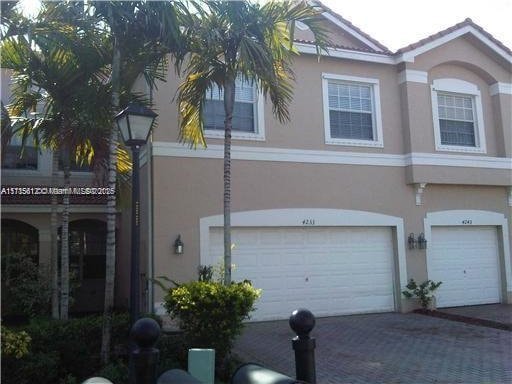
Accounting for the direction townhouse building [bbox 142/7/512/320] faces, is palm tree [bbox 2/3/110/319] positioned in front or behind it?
in front

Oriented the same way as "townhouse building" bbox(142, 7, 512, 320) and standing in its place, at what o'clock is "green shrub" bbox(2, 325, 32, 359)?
The green shrub is roughly at 1 o'clock from the townhouse building.

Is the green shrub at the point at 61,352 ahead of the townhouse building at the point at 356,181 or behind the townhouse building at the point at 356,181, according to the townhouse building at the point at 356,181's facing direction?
ahead

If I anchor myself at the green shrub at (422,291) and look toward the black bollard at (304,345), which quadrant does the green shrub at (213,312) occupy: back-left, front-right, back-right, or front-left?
front-right

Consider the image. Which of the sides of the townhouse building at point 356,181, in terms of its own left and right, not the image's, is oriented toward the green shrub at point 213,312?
front

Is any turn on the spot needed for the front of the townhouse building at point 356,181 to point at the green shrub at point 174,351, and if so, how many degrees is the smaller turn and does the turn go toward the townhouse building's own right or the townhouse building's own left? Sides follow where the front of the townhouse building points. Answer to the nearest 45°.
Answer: approximately 45° to the townhouse building's own right

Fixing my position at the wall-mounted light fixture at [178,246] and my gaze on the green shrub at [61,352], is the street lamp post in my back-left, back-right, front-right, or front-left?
front-left

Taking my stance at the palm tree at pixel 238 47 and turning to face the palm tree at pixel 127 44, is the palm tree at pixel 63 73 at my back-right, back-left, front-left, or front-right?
front-right

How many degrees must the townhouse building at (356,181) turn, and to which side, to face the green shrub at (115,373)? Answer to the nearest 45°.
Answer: approximately 45° to its right

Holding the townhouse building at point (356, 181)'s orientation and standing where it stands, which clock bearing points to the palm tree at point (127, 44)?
The palm tree is roughly at 1 o'clock from the townhouse building.

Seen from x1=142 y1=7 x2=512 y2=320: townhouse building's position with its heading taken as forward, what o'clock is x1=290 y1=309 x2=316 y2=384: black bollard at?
The black bollard is roughly at 12 o'clock from the townhouse building.

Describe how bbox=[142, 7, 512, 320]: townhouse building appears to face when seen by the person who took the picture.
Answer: facing the viewer

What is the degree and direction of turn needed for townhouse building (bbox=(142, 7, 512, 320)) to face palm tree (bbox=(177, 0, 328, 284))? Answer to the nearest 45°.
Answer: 0° — it already faces it
